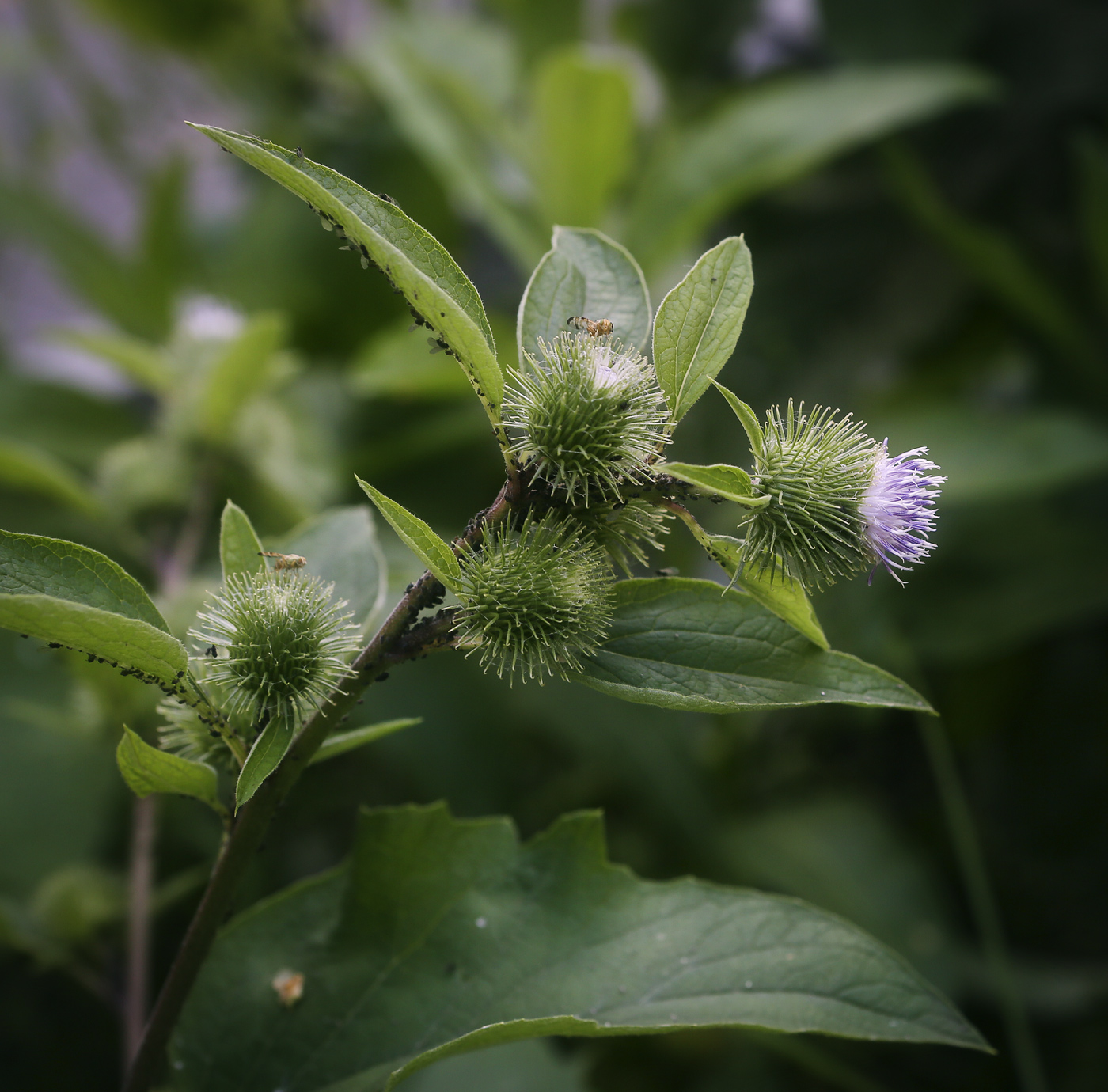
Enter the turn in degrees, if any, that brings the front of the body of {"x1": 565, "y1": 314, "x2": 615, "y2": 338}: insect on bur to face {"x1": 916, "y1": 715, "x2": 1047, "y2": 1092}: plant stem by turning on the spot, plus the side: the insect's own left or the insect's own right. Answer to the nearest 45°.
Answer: approximately 45° to the insect's own left

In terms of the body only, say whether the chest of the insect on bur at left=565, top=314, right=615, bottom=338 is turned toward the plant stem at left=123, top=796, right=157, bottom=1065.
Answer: no

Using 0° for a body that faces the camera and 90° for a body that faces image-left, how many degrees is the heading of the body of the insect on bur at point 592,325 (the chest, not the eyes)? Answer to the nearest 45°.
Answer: approximately 270°
